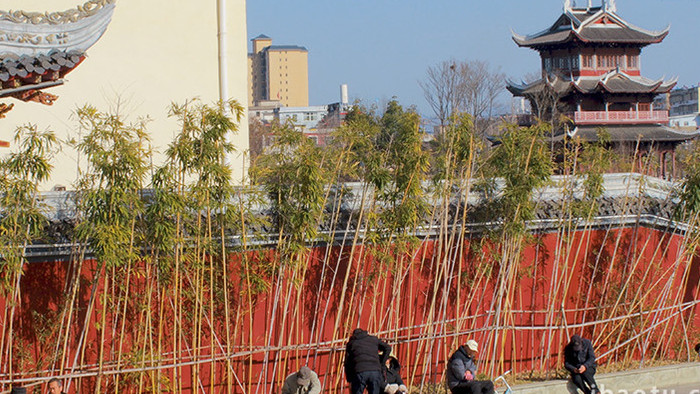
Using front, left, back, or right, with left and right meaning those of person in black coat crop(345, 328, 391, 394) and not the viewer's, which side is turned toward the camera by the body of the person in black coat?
back

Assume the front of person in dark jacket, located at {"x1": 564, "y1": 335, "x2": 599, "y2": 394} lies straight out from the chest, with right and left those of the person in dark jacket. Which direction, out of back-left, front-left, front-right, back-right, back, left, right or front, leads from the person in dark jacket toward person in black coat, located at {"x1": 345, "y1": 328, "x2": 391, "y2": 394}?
right

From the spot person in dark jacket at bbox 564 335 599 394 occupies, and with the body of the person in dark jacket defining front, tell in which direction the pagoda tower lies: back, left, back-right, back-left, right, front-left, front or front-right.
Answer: back-left
